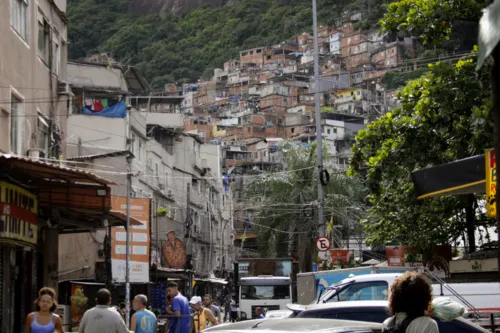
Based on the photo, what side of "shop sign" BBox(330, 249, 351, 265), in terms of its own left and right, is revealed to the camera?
front

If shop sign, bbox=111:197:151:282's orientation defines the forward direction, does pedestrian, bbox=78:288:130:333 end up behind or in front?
in front

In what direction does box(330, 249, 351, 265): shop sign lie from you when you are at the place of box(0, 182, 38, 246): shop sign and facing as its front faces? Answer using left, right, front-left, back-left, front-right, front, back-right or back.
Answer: left

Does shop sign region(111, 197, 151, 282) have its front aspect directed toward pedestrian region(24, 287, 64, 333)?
yes

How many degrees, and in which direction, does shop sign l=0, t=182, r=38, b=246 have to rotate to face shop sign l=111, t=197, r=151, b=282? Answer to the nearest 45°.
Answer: approximately 135° to its left

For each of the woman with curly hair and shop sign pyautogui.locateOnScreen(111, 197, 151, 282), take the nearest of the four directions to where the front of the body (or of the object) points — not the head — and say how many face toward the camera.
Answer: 1

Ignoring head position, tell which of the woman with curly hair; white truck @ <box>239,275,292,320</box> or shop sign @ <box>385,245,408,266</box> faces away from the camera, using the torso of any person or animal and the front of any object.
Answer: the woman with curly hair

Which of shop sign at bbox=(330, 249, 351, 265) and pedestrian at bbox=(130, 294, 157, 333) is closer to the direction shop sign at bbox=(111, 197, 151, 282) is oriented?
the pedestrian

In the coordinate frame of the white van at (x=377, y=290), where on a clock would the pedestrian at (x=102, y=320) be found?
The pedestrian is roughly at 10 o'clock from the white van.

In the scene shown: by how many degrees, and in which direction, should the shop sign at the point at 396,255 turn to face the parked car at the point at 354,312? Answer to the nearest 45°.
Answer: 0° — it already faces it

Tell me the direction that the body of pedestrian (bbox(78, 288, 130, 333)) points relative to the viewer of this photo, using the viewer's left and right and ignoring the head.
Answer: facing away from the viewer

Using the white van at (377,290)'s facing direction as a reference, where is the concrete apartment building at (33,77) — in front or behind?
in front

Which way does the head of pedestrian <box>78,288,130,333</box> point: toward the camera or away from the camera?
away from the camera

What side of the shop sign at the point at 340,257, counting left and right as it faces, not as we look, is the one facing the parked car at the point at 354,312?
front

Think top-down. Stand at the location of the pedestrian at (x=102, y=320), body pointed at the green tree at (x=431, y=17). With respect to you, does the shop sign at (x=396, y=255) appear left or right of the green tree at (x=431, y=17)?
left

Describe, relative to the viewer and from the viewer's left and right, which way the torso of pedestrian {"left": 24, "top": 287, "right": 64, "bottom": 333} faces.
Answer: facing the viewer

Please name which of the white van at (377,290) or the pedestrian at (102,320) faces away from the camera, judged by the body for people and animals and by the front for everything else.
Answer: the pedestrian

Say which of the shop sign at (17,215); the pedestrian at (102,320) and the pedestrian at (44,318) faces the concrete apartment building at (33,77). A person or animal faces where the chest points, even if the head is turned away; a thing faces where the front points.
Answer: the pedestrian at (102,320)
